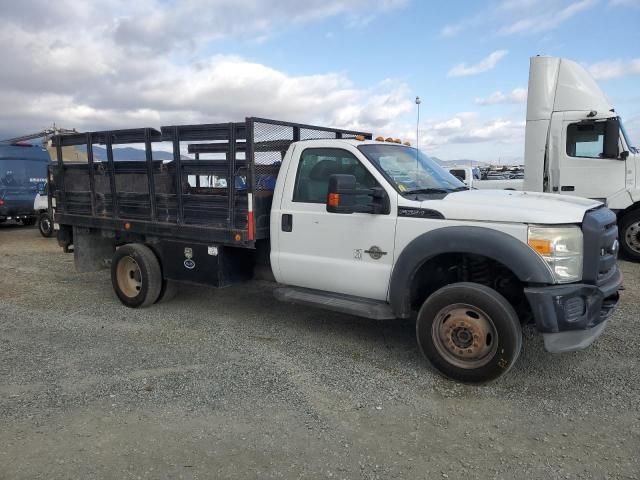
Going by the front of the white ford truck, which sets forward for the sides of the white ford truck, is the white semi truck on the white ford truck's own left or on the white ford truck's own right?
on the white ford truck's own left

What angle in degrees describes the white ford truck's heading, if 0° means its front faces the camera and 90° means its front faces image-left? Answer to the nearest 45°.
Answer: approximately 315°
